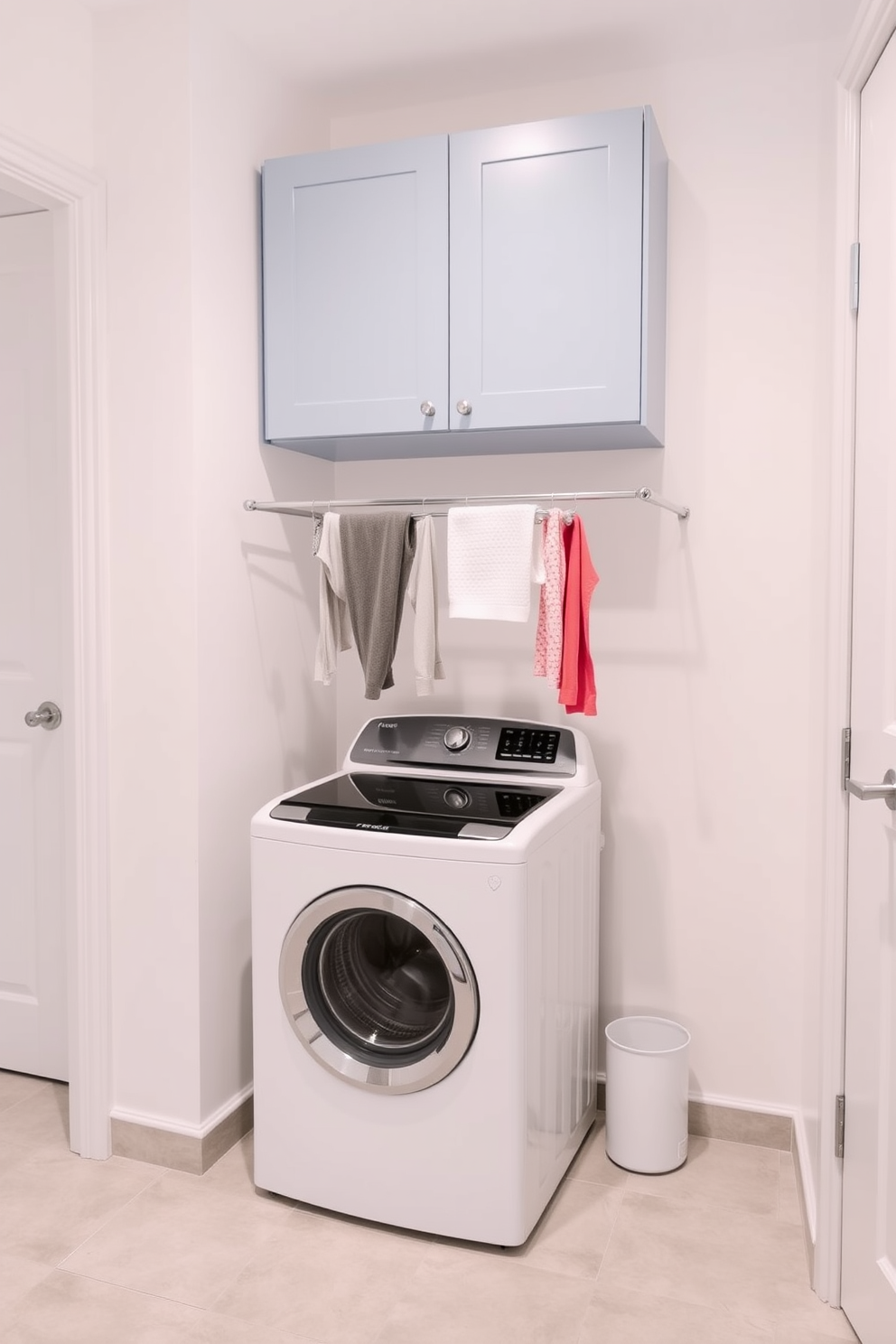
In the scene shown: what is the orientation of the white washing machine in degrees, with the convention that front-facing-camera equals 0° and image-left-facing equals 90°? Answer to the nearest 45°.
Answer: approximately 45°

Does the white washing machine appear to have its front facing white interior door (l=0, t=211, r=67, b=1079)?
no

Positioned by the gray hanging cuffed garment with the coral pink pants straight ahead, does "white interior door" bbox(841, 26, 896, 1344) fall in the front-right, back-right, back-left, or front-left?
front-right
